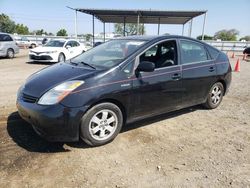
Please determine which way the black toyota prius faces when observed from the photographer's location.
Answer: facing the viewer and to the left of the viewer

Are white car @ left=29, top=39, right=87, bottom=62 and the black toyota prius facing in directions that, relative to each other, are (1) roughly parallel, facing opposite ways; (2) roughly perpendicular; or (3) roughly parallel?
roughly parallel

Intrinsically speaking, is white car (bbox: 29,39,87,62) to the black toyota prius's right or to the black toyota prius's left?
on its right

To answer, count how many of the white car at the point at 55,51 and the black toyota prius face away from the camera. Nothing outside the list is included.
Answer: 0

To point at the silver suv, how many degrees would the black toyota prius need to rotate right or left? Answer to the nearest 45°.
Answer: approximately 90° to its right

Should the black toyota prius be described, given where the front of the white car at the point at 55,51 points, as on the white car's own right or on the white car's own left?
on the white car's own left
